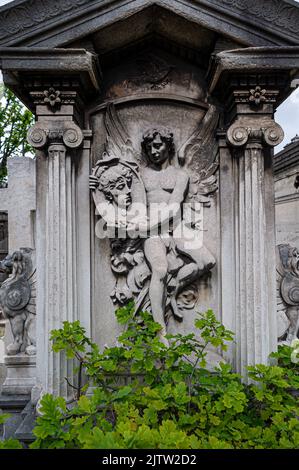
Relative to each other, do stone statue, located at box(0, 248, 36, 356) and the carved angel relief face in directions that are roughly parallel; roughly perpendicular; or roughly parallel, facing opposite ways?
roughly perpendicular

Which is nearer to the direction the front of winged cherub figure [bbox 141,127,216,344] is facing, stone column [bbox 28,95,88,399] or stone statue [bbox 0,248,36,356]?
the stone column

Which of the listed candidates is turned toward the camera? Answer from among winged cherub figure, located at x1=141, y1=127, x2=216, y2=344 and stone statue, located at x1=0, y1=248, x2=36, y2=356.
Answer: the winged cherub figure

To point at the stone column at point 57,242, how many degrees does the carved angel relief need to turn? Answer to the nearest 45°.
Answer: approximately 90° to its right

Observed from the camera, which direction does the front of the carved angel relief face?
facing the viewer

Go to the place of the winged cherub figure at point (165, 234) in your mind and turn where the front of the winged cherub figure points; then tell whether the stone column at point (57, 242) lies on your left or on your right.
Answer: on your right

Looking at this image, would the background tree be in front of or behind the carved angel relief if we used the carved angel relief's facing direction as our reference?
behind

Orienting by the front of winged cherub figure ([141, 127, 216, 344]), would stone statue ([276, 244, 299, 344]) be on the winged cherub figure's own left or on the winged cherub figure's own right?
on the winged cherub figure's own left
